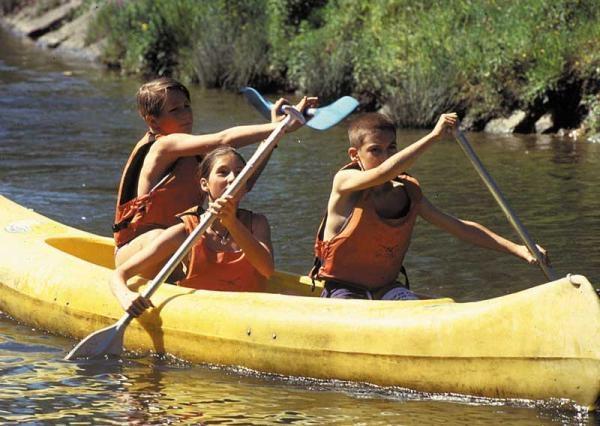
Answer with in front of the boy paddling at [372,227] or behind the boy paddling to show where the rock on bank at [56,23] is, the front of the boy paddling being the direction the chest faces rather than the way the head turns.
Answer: behind

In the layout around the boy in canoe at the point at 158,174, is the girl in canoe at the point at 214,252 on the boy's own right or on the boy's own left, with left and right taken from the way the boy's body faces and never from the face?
on the boy's own right

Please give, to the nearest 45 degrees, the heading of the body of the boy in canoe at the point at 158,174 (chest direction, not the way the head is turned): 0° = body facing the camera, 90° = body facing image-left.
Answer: approximately 270°

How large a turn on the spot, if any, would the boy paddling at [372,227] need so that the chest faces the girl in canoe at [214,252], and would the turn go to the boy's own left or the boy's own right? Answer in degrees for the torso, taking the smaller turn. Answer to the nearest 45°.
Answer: approximately 135° to the boy's own right
